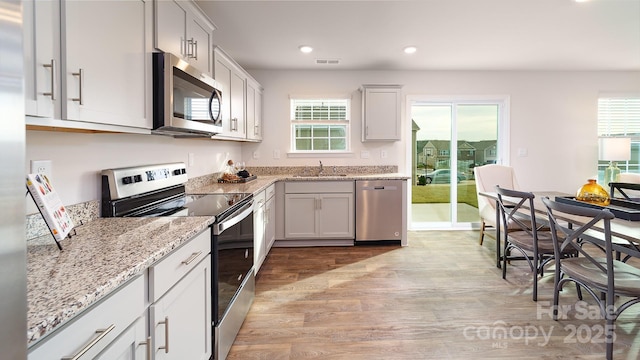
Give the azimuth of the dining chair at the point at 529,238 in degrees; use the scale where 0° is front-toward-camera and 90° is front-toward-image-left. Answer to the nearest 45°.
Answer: approximately 225°

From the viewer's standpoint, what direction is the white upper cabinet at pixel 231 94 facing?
to the viewer's right

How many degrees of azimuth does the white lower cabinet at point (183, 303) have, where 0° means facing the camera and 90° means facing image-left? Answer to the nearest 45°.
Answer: approximately 315°

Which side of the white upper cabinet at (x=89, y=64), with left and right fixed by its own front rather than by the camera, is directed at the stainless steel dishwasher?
left

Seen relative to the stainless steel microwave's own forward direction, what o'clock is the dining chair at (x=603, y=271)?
The dining chair is roughly at 11 o'clock from the stainless steel microwave.

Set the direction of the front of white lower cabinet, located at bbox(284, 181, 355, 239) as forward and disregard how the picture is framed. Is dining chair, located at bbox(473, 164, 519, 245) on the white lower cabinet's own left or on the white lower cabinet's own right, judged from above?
on the white lower cabinet's own left

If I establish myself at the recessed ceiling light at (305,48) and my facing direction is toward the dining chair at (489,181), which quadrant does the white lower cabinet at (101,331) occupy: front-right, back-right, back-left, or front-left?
back-right

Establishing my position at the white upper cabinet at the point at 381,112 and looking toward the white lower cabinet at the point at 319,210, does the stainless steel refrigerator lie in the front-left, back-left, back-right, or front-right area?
front-left

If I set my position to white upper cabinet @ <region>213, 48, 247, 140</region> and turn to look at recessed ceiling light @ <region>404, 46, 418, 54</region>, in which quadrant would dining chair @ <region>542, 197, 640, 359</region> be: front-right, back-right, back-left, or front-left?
front-right

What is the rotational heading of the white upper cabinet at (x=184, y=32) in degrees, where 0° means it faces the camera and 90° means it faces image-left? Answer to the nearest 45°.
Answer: approximately 315°

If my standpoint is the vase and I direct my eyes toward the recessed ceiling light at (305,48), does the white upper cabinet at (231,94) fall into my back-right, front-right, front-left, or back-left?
front-left

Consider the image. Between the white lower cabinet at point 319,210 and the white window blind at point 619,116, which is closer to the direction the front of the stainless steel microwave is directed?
the white window blind

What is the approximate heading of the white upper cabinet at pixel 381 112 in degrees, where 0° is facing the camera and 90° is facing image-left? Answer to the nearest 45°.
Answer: approximately 0°

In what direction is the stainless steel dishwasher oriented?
toward the camera

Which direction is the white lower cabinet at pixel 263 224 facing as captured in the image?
to the viewer's right

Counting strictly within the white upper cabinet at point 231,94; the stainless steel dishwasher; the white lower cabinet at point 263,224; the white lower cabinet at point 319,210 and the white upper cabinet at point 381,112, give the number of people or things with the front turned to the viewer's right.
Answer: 2
